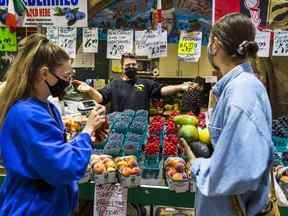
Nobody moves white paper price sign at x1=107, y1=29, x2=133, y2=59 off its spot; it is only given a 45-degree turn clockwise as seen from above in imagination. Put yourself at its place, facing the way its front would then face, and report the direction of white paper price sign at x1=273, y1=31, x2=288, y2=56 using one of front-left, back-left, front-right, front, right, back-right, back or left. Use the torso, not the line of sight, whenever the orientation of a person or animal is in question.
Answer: back-left

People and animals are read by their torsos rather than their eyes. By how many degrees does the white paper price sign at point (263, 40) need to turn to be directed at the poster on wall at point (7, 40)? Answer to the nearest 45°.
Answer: approximately 90° to its right

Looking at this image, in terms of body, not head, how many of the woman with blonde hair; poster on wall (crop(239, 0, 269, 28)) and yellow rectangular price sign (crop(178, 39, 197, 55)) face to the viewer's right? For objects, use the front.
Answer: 1

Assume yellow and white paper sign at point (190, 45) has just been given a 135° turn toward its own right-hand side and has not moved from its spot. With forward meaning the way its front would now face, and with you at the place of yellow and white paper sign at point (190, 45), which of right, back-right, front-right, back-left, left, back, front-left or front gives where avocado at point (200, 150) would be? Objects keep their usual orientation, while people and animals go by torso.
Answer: back-left

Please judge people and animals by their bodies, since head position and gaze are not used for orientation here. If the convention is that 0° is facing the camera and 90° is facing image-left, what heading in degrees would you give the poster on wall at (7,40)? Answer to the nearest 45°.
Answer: approximately 0°

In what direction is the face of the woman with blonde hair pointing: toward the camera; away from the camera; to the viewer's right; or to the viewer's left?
to the viewer's right

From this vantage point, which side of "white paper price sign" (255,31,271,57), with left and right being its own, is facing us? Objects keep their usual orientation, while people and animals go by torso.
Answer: front

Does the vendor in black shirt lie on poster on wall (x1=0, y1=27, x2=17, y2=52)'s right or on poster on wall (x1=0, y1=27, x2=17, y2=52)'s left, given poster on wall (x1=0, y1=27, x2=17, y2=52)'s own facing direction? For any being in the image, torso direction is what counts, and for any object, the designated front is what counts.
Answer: on its left

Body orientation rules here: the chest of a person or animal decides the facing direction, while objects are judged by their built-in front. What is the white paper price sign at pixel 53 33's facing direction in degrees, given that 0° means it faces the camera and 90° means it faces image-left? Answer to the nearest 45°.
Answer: approximately 0°

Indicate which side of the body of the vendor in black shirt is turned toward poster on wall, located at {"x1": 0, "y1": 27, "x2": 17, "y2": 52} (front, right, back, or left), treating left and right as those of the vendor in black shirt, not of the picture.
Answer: right

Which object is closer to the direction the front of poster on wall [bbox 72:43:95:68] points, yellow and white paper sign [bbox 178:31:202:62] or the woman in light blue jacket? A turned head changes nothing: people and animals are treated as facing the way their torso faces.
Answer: the woman in light blue jacket

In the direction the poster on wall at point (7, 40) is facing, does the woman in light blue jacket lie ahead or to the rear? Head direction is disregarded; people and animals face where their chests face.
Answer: ahead
